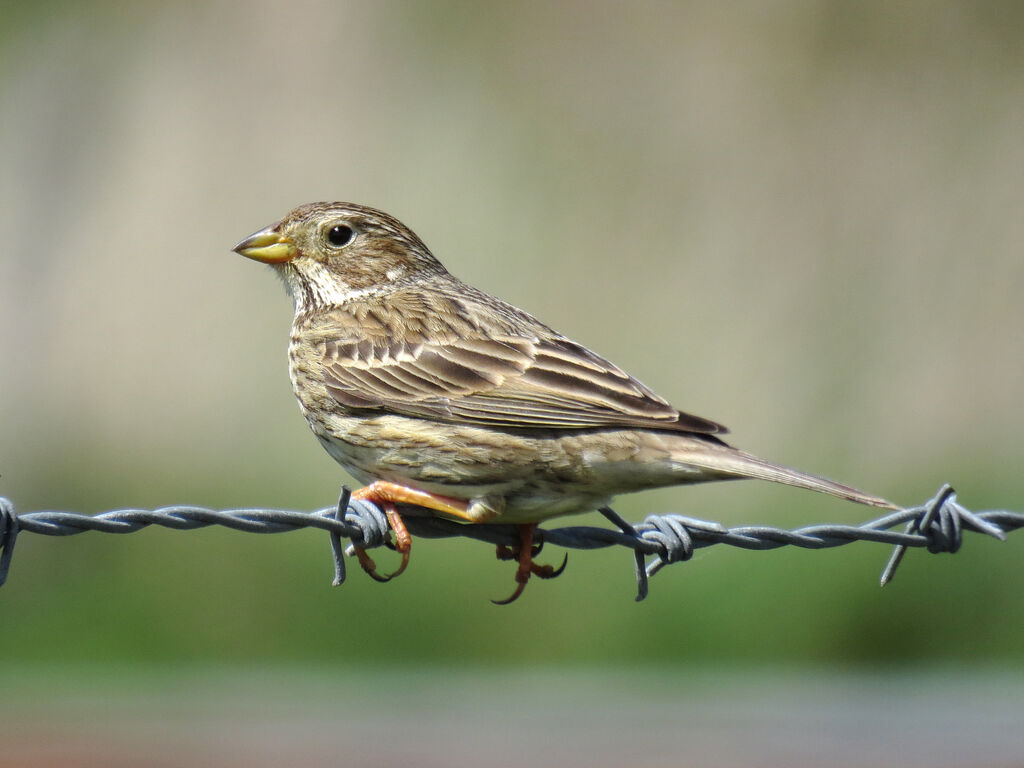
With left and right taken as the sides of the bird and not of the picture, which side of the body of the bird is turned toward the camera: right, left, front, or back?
left
